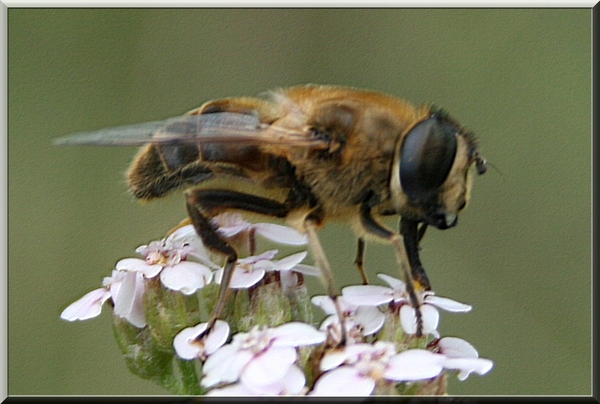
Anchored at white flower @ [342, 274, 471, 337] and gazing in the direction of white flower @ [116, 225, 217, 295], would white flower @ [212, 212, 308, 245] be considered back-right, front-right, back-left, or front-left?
front-right

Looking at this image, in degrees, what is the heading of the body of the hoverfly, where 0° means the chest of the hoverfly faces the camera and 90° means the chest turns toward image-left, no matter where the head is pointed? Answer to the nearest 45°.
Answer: approximately 270°
